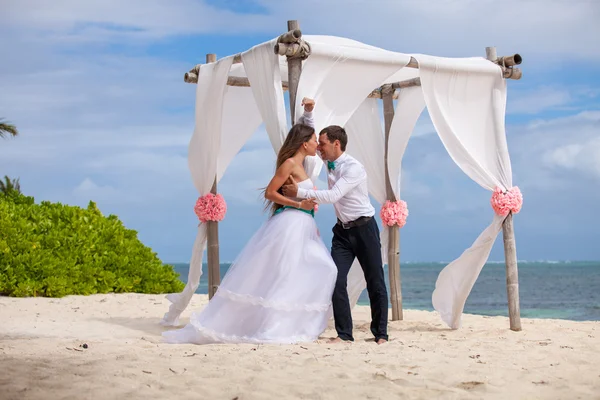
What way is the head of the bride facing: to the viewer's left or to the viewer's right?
to the viewer's right

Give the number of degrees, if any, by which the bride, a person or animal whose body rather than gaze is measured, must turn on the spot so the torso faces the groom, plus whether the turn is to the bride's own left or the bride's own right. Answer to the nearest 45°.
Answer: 0° — they already face them

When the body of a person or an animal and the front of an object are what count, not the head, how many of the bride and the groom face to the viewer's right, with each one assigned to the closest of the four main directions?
1

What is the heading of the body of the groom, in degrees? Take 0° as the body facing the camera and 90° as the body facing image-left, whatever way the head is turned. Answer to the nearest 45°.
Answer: approximately 45°

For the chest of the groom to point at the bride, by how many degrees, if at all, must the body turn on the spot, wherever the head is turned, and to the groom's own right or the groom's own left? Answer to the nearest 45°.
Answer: approximately 45° to the groom's own right

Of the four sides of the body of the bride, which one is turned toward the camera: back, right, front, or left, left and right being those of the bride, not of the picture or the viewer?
right
